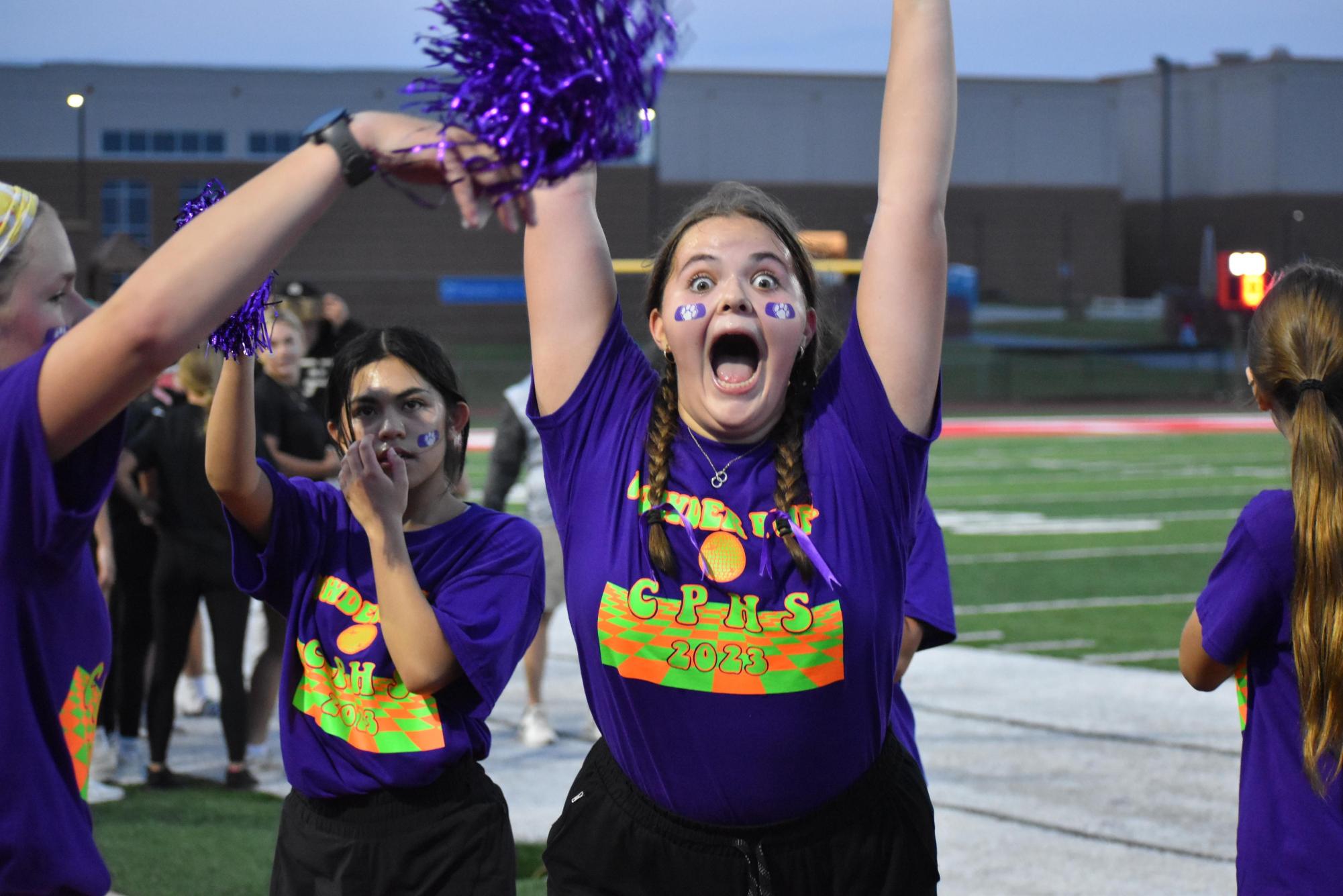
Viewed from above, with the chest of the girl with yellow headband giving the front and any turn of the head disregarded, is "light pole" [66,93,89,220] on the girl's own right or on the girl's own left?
on the girl's own left

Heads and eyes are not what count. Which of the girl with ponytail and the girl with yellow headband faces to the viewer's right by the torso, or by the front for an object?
the girl with yellow headband

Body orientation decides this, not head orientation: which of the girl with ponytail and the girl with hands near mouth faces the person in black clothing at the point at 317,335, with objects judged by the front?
the girl with ponytail

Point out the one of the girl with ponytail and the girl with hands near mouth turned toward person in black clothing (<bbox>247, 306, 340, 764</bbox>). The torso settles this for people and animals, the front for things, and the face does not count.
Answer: the girl with ponytail

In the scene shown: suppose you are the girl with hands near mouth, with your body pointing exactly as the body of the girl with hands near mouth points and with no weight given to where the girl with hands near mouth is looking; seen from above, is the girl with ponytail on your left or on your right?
on your left

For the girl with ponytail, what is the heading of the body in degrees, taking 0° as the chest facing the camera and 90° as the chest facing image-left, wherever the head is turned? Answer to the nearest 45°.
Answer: approximately 135°

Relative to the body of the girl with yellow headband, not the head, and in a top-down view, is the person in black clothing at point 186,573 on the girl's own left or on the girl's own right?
on the girl's own left

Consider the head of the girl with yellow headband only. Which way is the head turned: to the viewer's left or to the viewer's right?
to the viewer's right

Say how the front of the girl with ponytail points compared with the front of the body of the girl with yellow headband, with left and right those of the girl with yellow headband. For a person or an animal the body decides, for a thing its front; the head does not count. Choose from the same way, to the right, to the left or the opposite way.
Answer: to the left

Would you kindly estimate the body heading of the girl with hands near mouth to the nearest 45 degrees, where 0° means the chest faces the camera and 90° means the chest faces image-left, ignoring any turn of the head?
approximately 0°

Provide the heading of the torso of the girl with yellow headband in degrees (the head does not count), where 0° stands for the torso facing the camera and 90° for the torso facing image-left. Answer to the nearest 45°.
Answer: approximately 270°
